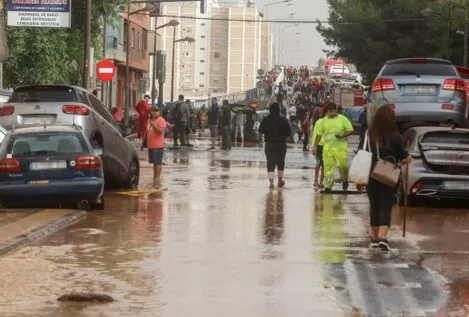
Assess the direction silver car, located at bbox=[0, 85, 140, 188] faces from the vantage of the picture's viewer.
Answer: facing away from the viewer and to the right of the viewer

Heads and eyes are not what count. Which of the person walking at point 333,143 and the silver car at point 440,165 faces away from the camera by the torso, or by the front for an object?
the silver car

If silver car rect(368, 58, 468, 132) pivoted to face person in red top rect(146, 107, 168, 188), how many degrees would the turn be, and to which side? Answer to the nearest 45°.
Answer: approximately 90° to its left

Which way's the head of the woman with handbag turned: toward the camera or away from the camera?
away from the camera

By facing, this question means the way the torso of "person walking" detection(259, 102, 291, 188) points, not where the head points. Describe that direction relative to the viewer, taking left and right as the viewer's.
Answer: facing away from the viewer

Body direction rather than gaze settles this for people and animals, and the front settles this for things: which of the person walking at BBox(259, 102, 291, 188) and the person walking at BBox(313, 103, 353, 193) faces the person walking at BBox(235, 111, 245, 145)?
the person walking at BBox(259, 102, 291, 188)
